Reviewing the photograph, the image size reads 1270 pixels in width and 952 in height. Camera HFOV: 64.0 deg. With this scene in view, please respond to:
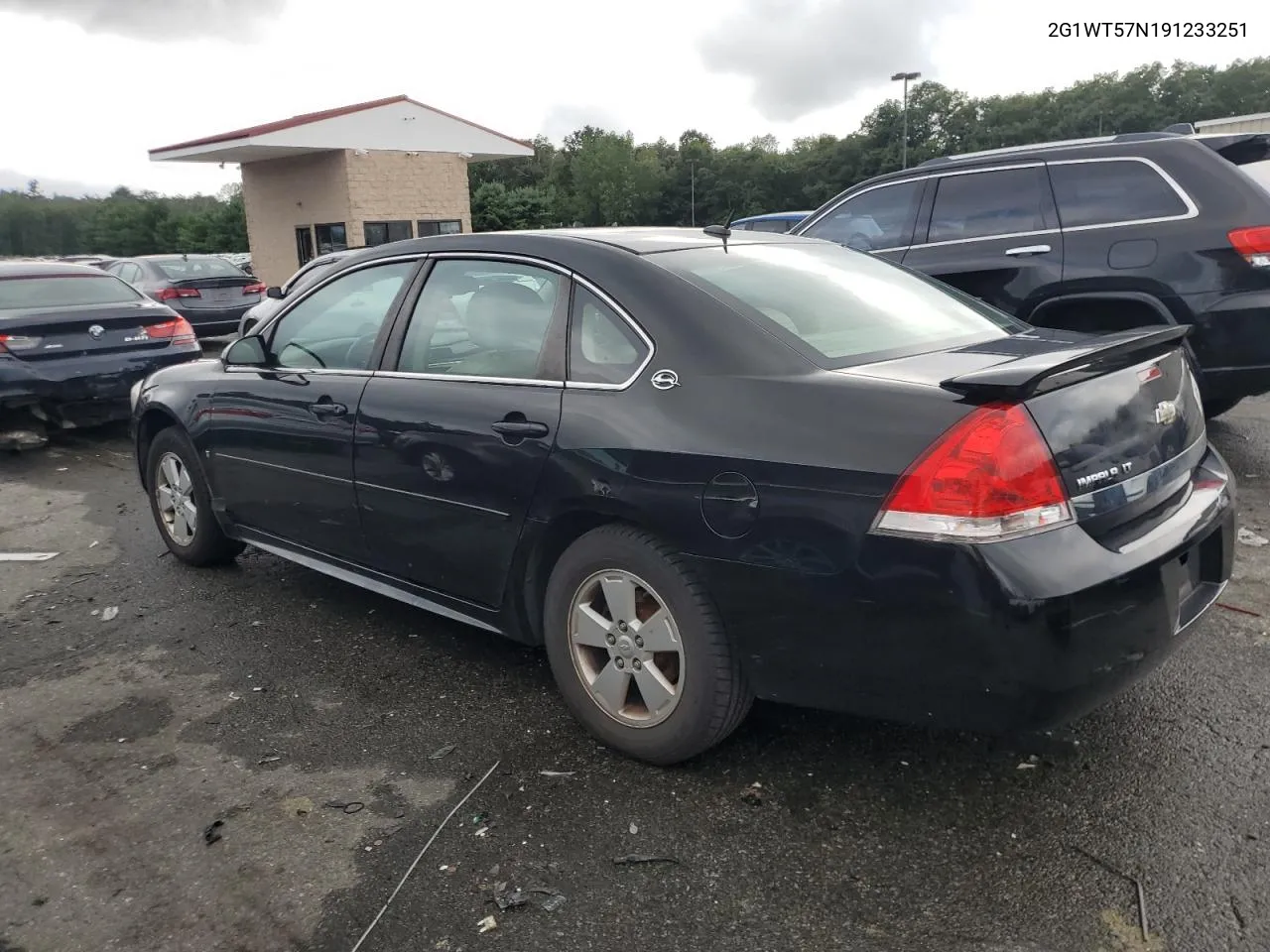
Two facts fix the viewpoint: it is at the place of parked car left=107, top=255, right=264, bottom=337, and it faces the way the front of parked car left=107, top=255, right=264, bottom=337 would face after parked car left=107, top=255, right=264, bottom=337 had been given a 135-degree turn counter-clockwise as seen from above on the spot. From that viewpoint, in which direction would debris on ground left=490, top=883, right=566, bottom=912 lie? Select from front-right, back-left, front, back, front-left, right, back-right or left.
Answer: front

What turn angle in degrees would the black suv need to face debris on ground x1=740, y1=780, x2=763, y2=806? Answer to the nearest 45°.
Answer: approximately 135° to its left

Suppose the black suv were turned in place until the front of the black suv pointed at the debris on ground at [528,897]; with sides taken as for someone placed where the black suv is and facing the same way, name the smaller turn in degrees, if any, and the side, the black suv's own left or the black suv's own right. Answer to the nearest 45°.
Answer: approximately 135° to the black suv's own left

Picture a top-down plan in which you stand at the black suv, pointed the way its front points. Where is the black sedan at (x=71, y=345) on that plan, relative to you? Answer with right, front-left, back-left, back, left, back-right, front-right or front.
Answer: front-left

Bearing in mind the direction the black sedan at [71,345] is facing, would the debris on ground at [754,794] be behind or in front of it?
behind

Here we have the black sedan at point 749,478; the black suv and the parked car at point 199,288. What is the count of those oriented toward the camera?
0

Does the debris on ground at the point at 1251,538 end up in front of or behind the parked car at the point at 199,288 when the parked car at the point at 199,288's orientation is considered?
behind

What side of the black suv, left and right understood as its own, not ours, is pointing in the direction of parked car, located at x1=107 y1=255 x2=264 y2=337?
front

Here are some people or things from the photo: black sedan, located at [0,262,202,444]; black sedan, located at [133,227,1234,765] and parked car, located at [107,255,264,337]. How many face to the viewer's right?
0

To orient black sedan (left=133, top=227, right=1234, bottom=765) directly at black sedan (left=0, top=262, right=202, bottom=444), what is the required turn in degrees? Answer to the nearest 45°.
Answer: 0° — it already faces it

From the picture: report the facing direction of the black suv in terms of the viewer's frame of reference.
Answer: facing away from the viewer and to the left of the viewer

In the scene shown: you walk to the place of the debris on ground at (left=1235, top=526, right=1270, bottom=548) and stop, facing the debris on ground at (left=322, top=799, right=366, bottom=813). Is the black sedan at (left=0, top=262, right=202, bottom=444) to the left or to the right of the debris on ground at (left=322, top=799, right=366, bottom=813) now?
right

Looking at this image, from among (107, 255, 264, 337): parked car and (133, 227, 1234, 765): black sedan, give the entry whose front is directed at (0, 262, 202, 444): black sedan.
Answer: (133, 227, 1234, 765): black sedan

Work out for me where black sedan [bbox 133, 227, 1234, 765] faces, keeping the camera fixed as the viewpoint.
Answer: facing away from the viewer and to the left of the viewer

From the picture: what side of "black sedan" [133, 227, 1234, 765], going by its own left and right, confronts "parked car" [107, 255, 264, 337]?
front

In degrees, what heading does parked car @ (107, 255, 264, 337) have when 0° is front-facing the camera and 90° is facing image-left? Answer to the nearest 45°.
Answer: approximately 135°

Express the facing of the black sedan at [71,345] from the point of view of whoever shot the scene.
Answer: facing away from the viewer and to the left of the viewer
